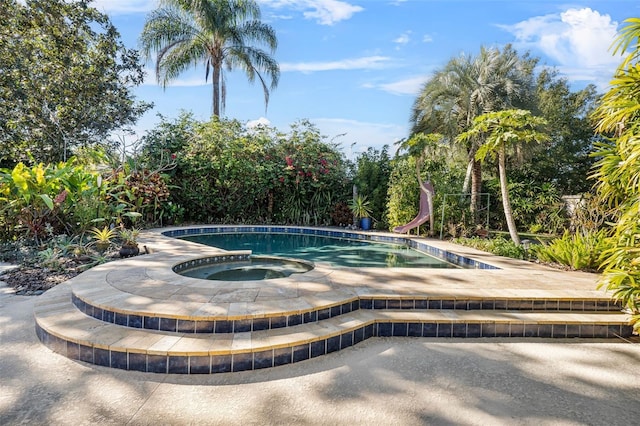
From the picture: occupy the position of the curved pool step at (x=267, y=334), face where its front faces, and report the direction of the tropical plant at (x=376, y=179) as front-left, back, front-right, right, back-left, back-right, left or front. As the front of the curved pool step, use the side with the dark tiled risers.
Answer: back

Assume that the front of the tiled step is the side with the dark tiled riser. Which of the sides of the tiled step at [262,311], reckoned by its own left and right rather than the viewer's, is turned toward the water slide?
back

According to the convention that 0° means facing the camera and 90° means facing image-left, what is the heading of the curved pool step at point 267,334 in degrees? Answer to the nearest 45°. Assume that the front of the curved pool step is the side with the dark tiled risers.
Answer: approximately 0°

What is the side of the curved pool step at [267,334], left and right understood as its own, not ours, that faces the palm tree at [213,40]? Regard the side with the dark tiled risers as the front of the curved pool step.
back

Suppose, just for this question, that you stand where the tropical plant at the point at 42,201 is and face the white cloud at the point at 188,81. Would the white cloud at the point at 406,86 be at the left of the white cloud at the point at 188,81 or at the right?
right

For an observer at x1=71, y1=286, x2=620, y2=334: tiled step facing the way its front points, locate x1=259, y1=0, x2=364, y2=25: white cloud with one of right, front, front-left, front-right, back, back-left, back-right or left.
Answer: back

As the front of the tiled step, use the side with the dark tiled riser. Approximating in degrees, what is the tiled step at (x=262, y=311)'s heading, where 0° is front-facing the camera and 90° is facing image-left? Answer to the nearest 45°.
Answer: approximately 0°

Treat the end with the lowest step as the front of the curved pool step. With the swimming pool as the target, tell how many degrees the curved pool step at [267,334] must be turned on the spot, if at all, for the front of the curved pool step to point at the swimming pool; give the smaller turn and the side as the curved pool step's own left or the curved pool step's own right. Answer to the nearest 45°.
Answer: approximately 180°
